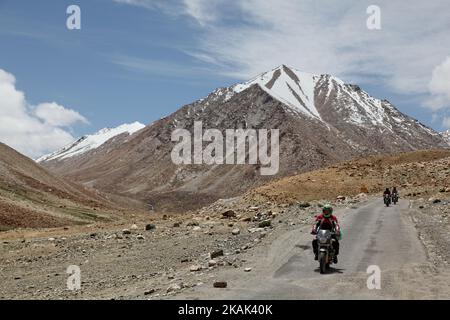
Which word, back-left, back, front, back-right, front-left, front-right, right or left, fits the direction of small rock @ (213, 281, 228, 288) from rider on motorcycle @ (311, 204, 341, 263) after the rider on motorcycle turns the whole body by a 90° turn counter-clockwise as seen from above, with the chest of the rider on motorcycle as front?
back-right

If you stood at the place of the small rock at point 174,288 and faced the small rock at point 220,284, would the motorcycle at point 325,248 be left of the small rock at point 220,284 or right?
left

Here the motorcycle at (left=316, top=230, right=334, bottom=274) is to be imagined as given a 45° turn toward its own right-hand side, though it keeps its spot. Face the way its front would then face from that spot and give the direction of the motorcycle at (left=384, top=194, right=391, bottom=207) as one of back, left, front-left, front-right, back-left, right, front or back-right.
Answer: back-right

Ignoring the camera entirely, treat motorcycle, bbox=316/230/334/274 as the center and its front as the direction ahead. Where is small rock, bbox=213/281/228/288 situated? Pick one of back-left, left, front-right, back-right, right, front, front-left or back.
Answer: front-right

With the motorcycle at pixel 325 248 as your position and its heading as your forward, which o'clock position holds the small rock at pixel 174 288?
The small rock is roughly at 2 o'clock from the motorcycle.

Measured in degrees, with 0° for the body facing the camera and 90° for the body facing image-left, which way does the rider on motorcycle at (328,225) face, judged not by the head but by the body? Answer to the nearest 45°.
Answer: approximately 0°

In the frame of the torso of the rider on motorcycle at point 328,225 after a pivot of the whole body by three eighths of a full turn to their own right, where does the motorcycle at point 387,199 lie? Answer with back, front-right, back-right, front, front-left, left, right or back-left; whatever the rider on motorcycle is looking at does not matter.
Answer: front-right

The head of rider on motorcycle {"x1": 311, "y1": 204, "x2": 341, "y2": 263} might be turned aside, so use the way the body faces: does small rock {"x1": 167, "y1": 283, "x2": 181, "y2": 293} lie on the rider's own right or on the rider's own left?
on the rider's own right

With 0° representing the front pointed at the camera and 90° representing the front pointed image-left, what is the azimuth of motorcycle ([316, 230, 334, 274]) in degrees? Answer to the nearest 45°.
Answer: approximately 0°
